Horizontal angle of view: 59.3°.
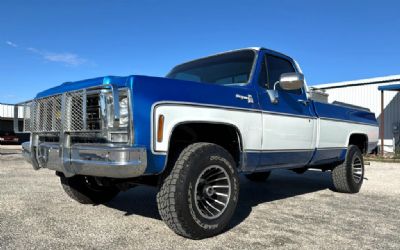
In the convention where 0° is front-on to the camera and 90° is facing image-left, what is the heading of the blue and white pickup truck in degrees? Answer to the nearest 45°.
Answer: approximately 45°

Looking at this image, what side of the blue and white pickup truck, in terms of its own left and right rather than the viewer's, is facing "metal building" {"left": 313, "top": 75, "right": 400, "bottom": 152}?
back
